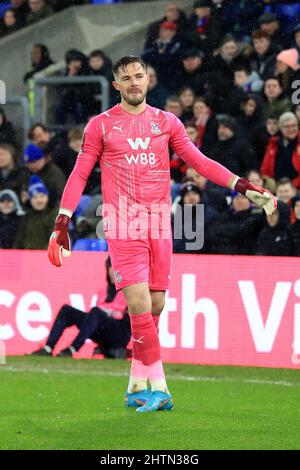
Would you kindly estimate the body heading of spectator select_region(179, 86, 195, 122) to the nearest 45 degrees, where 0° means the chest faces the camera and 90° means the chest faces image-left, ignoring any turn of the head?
approximately 0°

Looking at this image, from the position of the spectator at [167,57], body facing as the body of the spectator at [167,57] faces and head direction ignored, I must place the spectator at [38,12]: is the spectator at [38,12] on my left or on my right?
on my right

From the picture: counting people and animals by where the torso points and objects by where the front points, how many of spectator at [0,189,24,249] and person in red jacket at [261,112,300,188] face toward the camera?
2

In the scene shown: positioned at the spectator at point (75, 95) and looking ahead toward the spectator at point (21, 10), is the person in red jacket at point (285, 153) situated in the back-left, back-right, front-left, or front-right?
back-right
